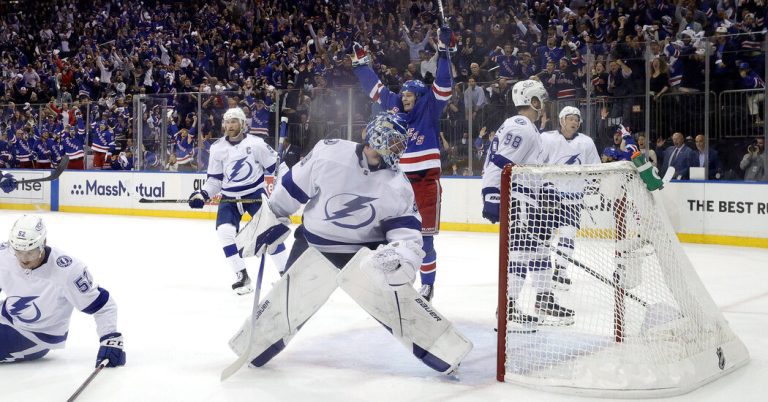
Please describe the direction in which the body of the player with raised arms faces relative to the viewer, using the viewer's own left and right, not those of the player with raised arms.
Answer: facing the viewer and to the left of the viewer
